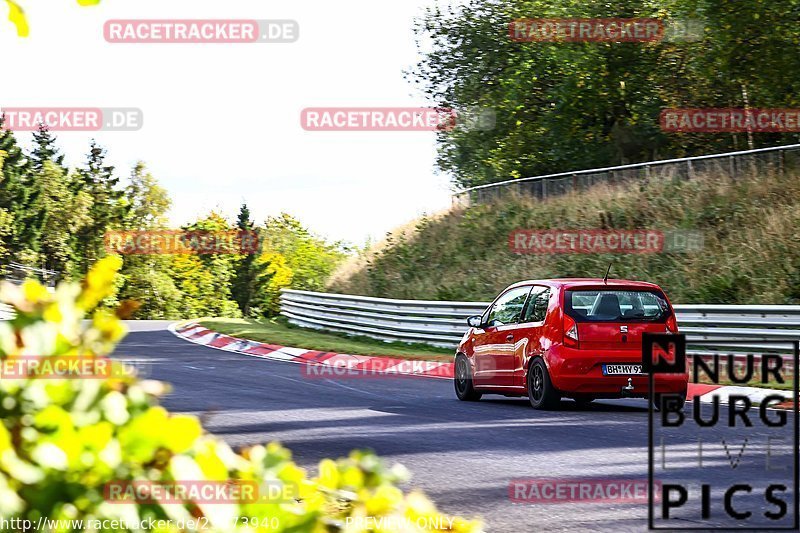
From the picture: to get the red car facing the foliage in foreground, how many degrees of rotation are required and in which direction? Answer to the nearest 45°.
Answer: approximately 135° to its left

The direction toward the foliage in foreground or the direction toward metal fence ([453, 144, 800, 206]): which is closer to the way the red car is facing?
the metal fence

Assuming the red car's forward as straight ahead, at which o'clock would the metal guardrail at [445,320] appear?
The metal guardrail is roughly at 1 o'clock from the red car.

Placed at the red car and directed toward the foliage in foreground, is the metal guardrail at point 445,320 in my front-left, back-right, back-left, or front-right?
back-right

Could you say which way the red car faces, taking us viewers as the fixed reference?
facing away from the viewer and to the left of the viewer

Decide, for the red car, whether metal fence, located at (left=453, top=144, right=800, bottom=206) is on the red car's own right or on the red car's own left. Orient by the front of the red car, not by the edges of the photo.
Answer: on the red car's own right
